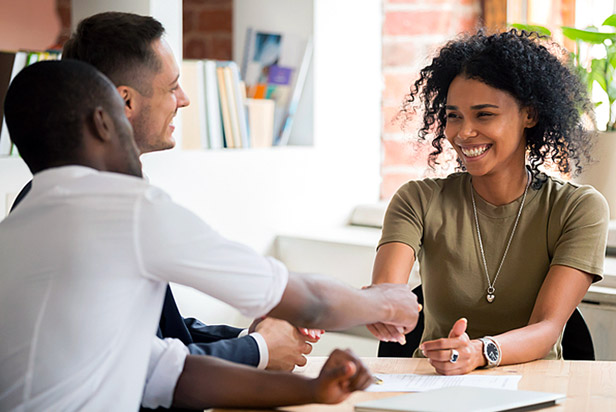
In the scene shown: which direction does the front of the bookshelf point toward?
toward the camera

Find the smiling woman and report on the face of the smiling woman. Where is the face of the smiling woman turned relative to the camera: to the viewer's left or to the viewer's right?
to the viewer's left

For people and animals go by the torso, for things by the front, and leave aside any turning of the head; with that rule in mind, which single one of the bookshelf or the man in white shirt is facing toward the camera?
the bookshelf

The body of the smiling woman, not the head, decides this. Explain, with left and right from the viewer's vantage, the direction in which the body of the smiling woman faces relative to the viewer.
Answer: facing the viewer and to the left of the viewer

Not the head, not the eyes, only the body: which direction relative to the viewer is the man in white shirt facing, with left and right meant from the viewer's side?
facing away from the viewer and to the right of the viewer

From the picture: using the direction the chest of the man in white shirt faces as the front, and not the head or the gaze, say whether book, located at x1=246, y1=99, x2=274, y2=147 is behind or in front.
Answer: in front

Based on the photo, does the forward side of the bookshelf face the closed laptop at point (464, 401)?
yes

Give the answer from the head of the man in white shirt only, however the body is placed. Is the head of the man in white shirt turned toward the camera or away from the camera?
away from the camera

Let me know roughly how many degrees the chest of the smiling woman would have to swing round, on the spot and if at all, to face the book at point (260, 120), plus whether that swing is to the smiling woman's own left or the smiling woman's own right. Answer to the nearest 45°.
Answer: approximately 90° to the smiling woman's own right

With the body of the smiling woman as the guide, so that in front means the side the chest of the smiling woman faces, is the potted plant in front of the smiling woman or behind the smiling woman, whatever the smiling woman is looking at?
behind

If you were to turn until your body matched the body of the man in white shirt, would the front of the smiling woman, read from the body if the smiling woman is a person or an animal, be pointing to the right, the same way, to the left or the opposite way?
the opposite way

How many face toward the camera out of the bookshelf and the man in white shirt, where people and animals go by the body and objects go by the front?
1

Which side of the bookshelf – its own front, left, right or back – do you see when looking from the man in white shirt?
front

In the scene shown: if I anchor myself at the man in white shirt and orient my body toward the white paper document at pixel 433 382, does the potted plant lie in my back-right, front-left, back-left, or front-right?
front-left

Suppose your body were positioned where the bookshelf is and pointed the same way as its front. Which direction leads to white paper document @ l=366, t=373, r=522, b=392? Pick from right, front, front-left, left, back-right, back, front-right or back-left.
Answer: front

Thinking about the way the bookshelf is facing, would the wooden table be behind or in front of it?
in front

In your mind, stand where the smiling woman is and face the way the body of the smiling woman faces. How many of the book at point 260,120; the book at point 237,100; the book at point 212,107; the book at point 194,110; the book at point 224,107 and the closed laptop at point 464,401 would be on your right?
5
